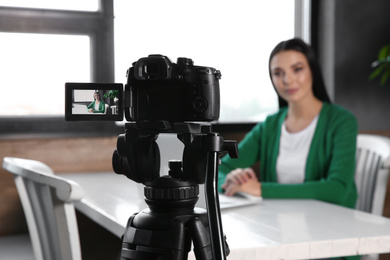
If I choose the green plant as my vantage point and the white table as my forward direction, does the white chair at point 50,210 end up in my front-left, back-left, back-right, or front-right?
front-right

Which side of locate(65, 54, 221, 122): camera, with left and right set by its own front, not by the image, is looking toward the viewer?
back

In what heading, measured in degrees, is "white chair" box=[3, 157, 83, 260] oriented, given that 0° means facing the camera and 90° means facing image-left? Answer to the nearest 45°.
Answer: approximately 225°

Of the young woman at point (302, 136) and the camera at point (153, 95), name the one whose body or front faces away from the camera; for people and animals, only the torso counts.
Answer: the camera

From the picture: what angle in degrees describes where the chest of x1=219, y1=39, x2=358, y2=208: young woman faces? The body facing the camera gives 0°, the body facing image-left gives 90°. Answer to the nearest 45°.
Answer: approximately 45°

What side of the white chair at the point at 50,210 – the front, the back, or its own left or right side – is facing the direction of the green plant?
front

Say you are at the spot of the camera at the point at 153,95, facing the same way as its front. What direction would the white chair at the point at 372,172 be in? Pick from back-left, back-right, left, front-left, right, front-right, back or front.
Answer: front-right

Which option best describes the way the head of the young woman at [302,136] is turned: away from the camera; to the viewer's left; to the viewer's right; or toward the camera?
toward the camera

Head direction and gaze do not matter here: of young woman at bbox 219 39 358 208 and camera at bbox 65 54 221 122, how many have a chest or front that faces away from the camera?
1

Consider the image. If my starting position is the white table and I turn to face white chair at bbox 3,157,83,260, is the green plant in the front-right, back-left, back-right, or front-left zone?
back-right

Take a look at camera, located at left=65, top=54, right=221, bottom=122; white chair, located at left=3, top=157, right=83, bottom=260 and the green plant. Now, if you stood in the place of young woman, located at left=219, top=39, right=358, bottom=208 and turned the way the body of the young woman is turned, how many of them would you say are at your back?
1

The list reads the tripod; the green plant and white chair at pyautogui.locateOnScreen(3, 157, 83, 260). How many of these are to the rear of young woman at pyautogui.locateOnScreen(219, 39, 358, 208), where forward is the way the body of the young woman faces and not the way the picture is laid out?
1

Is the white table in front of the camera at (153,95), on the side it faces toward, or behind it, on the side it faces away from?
in front
